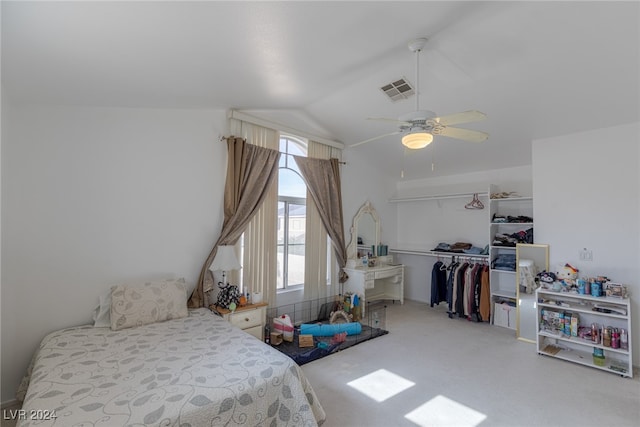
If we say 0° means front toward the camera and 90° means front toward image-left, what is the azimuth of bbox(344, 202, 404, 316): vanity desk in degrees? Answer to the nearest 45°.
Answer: approximately 315°

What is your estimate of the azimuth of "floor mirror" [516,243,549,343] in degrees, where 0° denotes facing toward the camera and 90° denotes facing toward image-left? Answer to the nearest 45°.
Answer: approximately 45°

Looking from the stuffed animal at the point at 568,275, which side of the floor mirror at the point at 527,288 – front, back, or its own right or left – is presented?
left

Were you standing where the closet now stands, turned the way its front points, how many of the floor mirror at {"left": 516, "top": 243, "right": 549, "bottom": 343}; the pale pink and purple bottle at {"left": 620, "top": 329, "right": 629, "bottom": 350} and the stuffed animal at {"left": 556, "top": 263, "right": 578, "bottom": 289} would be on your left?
3

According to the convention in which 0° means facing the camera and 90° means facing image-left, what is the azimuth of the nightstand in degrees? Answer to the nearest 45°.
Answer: approximately 315°

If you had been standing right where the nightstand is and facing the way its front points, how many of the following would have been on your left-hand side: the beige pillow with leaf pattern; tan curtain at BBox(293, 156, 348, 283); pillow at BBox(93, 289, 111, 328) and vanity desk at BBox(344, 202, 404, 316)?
2
